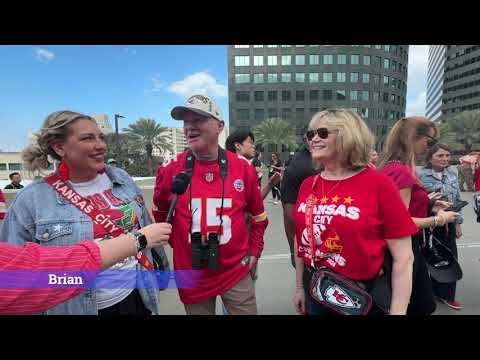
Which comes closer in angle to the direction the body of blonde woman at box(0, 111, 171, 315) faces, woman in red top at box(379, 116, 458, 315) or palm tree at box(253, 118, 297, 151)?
the woman in red top

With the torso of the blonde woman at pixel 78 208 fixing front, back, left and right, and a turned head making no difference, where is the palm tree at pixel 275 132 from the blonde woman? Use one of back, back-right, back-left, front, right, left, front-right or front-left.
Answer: left

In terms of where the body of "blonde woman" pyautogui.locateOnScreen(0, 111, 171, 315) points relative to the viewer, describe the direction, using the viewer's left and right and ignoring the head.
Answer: facing the viewer and to the right of the viewer

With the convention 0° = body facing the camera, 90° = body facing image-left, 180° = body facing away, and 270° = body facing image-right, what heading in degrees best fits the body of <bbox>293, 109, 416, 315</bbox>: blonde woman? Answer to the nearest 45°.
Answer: approximately 45°

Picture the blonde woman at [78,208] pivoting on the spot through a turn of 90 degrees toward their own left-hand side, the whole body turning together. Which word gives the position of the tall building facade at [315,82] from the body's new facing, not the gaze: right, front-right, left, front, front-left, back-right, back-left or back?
front

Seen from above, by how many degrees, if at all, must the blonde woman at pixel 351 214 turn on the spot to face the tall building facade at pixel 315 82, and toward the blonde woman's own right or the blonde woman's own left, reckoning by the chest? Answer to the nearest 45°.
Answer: approximately 135° to the blonde woman's own right

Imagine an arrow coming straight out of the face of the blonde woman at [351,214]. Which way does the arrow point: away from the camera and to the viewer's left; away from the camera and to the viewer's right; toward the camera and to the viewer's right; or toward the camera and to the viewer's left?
toward the camera and to the viewer's left

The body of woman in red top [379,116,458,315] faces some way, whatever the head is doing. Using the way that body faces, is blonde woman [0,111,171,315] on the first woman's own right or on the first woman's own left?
on the first woman's own right
